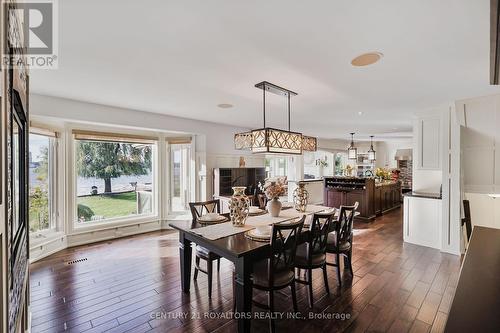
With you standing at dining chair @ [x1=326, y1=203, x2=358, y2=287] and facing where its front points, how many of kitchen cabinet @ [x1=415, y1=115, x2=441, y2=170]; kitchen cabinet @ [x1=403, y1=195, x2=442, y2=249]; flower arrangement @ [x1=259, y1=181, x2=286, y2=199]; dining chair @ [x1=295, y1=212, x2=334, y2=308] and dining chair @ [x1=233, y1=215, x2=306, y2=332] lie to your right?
2

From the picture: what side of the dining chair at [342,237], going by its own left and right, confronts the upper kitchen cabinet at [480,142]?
right

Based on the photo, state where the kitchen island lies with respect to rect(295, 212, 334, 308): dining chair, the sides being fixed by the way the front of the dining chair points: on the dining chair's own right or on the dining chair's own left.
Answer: on the dining chair's own right

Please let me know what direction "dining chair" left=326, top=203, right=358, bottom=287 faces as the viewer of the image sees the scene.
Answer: facing away from the viewer and to the left of the viewer

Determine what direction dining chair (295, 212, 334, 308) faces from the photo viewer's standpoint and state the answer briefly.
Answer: facing away from the viewer and to the left of the viewer

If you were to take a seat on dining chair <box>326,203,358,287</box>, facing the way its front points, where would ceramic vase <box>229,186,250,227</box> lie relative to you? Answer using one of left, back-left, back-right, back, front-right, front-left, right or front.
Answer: left

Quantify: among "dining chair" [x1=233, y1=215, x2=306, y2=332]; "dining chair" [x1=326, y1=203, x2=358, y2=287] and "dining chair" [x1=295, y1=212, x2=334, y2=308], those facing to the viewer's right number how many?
0

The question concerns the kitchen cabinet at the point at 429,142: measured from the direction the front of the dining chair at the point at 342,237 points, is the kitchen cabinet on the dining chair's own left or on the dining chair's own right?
on the dining chair's own right

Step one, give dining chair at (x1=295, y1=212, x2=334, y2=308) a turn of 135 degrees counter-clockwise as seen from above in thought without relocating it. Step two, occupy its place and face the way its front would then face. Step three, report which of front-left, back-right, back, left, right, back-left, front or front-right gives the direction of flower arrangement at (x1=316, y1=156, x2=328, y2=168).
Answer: back

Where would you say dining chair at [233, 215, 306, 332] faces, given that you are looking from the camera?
facing away from the viewer and to the left of the viewer

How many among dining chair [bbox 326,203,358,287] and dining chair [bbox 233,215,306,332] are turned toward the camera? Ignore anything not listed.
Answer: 0

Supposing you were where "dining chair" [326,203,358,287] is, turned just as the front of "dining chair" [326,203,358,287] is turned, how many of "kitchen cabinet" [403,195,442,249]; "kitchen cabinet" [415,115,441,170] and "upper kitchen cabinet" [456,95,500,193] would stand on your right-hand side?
3

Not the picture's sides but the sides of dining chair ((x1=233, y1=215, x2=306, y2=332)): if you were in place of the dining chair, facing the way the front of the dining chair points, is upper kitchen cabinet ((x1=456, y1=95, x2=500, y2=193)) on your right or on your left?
on your right

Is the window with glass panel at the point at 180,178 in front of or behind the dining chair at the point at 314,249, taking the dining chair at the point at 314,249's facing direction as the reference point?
in front

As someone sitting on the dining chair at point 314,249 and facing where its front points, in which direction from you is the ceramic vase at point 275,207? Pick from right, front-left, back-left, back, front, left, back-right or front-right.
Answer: front

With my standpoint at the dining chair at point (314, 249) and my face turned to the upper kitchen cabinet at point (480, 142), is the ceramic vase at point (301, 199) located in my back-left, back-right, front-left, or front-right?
front-left

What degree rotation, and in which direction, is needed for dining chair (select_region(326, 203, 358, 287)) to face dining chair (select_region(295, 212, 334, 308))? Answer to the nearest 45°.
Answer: approximately 90° to its left
